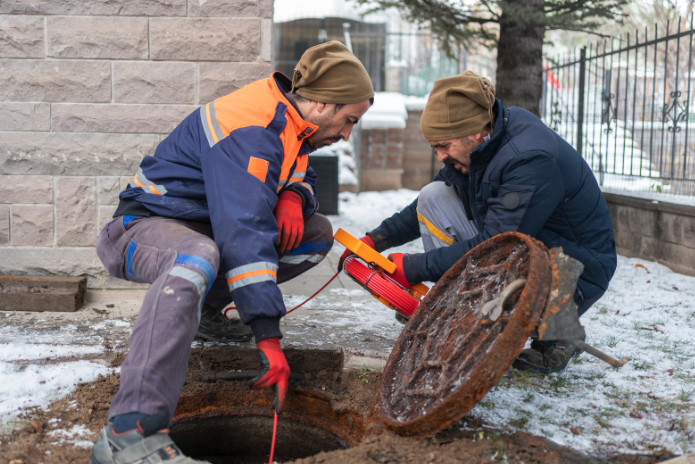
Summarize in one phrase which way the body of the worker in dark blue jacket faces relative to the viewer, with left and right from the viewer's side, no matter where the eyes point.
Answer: facing to the left of the viewer

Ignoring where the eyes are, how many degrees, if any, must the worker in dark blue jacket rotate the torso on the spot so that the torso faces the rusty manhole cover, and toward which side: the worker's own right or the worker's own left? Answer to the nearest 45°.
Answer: approximately 90° to the worker's own left

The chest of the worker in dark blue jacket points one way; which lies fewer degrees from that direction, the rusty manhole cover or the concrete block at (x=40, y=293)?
the concrete block

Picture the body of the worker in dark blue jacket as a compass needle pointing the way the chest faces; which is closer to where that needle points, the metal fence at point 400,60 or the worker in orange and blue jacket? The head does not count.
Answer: the worker in orange and blue jacket

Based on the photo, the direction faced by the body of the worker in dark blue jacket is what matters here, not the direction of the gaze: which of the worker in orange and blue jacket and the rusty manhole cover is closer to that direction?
the worker in orange and blue jacket

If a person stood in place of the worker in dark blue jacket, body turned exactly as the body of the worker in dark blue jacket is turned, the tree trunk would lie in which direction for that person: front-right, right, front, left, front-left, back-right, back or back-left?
right

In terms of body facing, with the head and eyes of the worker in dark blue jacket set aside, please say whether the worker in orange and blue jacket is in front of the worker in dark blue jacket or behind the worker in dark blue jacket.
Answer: in front

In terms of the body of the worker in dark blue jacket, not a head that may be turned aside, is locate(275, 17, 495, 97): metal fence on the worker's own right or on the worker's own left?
on the worker's own right

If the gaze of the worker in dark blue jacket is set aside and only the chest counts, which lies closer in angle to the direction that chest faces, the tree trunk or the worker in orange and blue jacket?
the worker in orange and blue jacket

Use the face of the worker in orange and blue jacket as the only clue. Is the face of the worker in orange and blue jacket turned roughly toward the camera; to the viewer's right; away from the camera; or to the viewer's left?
to the viewer's right
